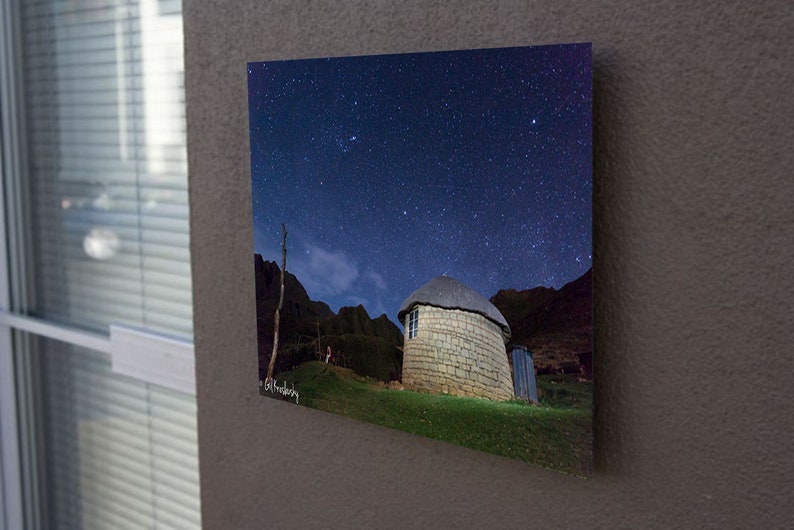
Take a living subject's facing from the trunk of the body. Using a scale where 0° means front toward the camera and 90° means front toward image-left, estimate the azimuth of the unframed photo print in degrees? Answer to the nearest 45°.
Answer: approximately 45°

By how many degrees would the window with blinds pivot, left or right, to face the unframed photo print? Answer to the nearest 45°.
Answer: approximately 45° to its left

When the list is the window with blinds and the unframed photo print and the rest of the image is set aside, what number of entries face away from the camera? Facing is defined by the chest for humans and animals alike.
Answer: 0

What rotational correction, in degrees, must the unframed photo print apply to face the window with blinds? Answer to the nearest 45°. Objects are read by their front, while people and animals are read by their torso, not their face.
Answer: approximately 90° to its right
